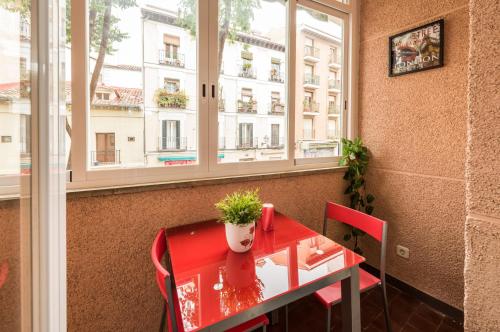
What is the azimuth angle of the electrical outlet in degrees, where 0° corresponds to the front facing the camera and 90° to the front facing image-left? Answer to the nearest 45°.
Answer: approximately 45°

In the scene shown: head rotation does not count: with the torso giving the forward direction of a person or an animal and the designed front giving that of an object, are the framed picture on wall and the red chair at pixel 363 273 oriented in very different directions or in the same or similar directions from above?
same or similar directions

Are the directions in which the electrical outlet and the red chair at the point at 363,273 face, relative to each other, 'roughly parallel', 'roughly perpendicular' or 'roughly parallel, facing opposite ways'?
roughly parallel

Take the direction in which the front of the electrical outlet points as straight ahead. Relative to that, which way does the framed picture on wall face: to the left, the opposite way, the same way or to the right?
the same way

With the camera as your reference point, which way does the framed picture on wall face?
facing the viewer and to the left of the viewer

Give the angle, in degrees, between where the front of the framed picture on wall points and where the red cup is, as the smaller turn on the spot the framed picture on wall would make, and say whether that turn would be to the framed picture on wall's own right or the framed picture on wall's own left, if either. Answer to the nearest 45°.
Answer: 0° — it already faces it

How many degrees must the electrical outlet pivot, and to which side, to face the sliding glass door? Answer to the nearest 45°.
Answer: approximately 45° to its left

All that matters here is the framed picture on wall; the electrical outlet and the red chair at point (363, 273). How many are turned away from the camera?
0

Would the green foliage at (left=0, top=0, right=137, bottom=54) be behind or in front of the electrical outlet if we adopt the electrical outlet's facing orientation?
in front

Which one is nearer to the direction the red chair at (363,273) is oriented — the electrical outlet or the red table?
the red table

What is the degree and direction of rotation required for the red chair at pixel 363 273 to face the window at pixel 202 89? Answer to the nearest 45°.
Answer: approximately 45° to its right
